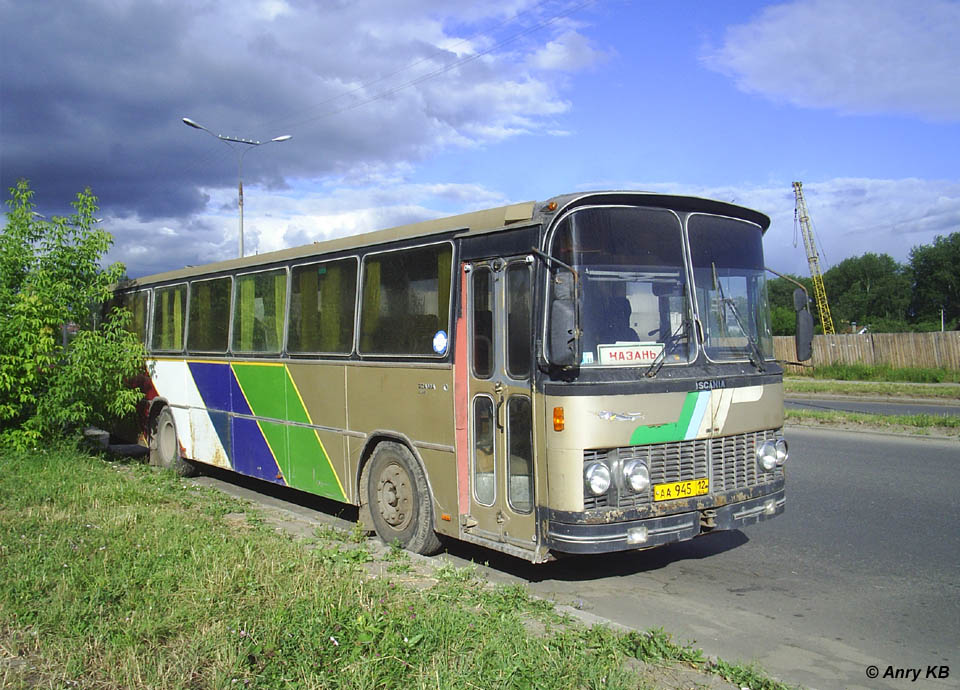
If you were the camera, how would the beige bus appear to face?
facing the viewer and to the right of the viewer

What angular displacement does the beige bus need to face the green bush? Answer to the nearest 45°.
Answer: approximately 180°

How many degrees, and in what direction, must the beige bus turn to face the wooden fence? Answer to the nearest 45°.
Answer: approximately 90° to its left
